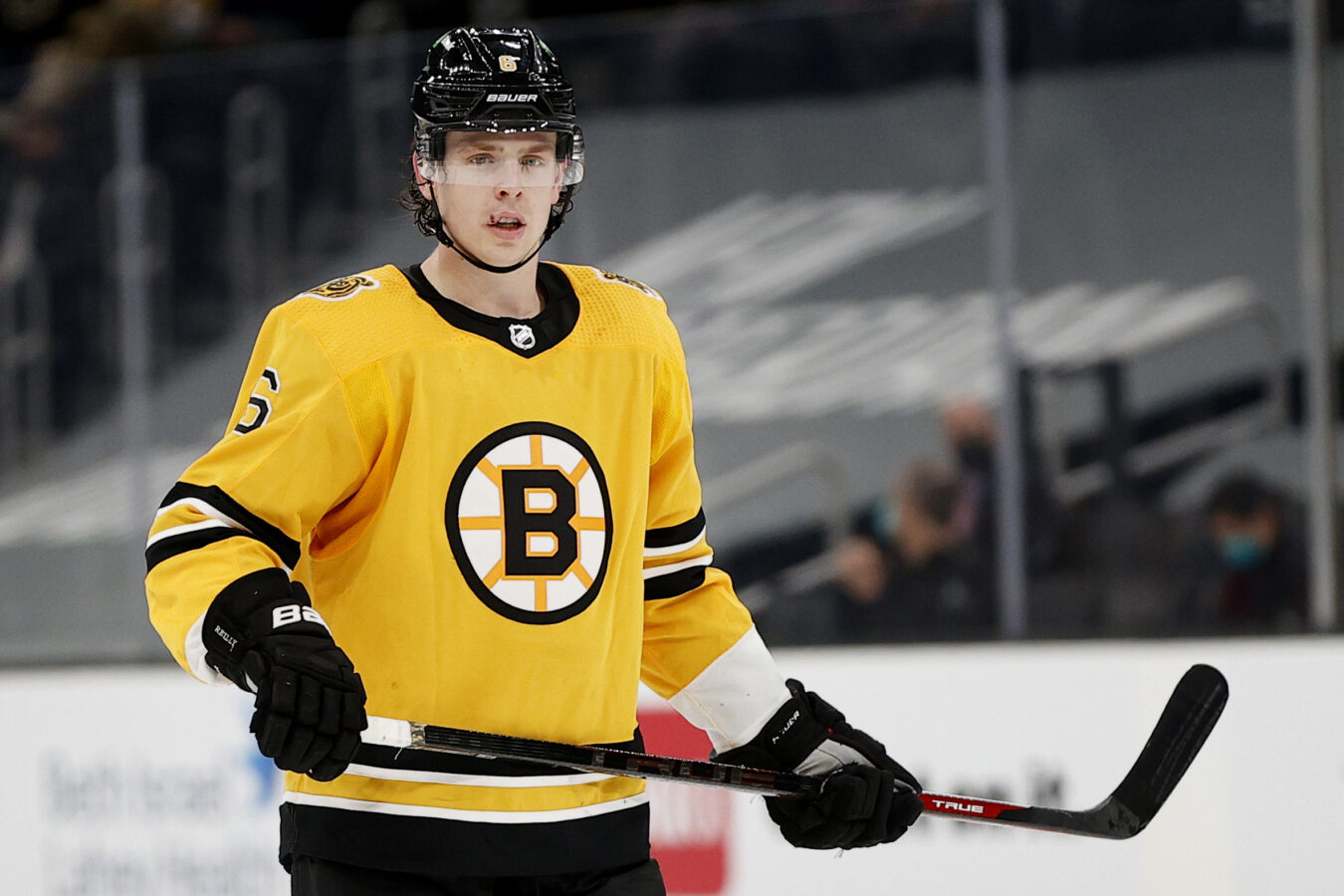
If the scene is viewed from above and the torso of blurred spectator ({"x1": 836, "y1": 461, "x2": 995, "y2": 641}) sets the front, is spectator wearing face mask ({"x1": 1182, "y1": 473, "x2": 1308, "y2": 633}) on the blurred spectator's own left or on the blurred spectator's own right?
on the blurred spectator's own left

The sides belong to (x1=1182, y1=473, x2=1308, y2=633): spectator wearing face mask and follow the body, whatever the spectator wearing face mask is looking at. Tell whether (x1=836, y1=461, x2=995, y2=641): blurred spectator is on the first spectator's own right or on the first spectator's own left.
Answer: on the first spectator's own right

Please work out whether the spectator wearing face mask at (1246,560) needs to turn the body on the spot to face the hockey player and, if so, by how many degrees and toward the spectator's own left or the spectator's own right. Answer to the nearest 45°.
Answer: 0° — they already face them

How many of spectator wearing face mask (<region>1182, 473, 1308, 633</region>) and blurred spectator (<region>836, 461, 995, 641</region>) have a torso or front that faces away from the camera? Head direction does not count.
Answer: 0

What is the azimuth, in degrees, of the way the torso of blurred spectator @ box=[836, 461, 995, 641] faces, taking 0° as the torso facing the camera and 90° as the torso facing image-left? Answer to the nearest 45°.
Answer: approximately 45°

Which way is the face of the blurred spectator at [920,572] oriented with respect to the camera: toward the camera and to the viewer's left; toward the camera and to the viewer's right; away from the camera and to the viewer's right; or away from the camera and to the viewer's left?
toward the camera and to the viewer's left
